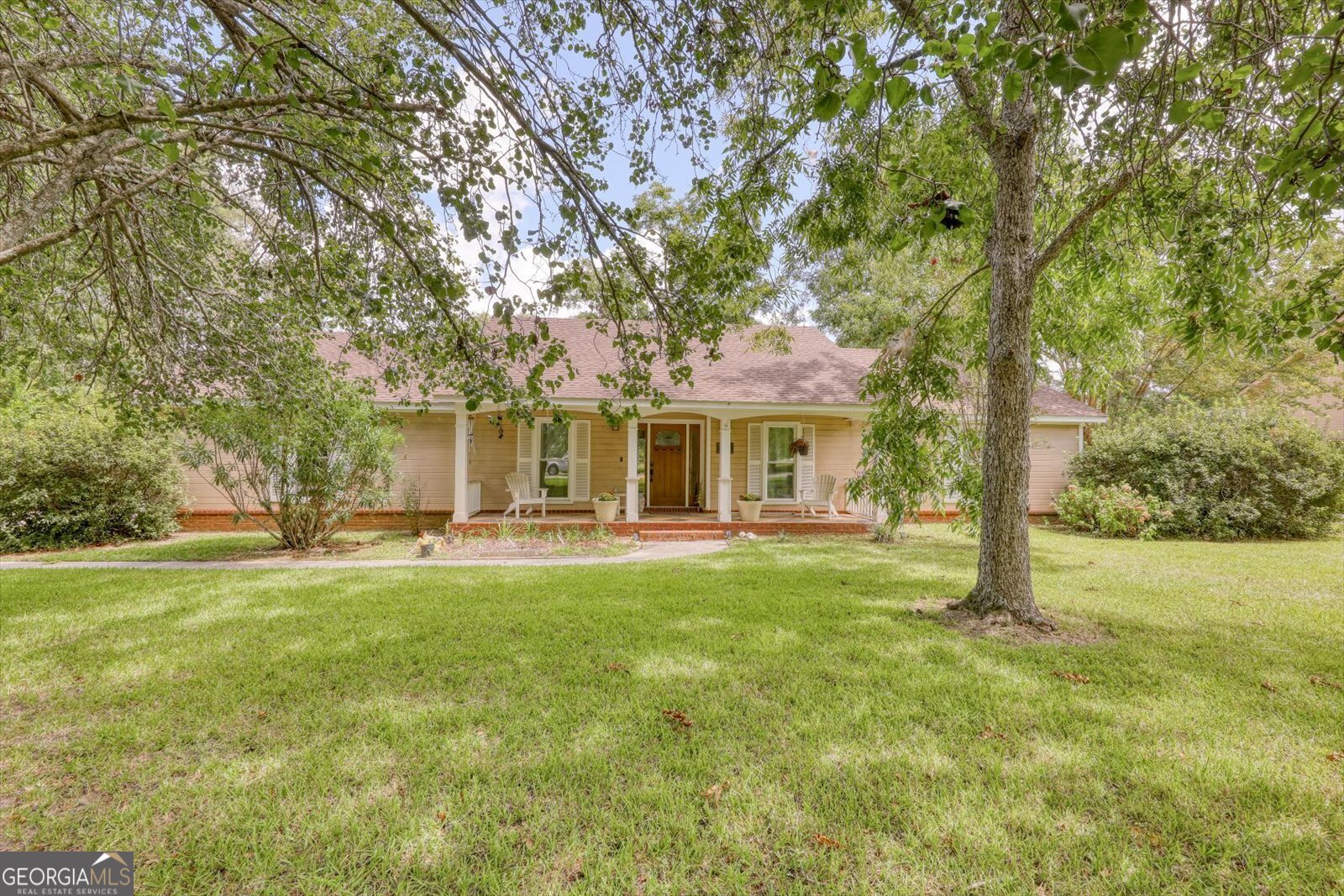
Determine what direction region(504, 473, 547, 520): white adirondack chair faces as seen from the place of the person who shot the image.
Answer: facing the viewer and to the right of the viewer

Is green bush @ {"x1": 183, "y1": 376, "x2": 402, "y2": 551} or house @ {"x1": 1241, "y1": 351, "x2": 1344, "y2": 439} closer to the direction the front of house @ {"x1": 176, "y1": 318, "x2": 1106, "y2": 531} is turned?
the green bush

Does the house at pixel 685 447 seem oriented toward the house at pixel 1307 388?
no

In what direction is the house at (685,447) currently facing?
toward the camera

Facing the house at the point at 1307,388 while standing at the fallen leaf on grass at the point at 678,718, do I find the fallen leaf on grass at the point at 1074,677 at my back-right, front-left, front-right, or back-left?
front-right

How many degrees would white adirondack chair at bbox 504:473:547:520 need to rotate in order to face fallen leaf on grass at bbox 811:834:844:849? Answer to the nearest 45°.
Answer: approximately 45° to its right

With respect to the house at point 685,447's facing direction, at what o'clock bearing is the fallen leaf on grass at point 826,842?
The fallen leaf on grass is roughly at 12 o'clock from the house.

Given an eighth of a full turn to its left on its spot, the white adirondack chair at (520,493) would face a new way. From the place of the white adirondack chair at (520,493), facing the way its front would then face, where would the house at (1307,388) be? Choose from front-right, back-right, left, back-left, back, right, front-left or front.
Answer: front

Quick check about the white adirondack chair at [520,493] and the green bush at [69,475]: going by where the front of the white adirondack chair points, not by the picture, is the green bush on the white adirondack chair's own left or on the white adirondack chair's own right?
on the white adirondack chair's own right

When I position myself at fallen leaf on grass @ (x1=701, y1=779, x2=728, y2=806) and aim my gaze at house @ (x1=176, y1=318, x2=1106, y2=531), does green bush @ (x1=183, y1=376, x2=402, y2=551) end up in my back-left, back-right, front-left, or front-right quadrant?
front-left

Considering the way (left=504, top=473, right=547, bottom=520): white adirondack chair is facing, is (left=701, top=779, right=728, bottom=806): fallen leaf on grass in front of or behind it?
in front

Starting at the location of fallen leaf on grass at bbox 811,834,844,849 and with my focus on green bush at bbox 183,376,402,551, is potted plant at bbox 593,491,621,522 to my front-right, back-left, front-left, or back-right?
front-right

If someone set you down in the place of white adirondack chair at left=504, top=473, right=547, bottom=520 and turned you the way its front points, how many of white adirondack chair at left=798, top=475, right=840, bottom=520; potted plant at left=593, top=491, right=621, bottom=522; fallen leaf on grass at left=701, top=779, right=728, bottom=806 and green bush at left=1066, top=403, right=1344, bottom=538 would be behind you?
0

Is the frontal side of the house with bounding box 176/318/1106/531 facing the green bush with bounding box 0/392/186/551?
no

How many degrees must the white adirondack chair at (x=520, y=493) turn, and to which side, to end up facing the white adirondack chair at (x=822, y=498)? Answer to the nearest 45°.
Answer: approximately 45° to its left

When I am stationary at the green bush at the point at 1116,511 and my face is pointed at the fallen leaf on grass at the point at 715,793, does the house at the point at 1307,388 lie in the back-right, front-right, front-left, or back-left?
back-left
